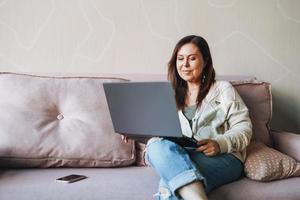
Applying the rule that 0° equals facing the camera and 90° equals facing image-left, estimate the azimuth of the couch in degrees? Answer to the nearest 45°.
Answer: approximately 0°

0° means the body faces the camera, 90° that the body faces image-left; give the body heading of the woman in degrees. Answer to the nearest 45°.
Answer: approximately 45°
